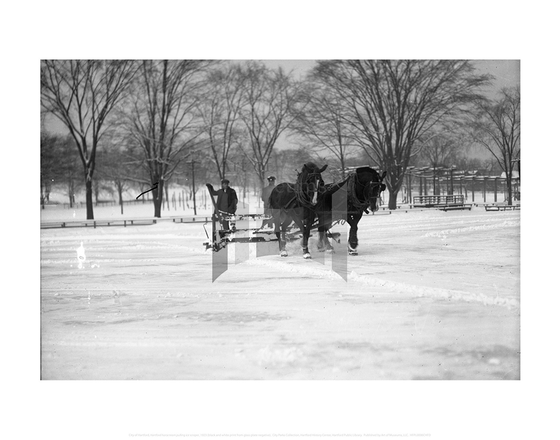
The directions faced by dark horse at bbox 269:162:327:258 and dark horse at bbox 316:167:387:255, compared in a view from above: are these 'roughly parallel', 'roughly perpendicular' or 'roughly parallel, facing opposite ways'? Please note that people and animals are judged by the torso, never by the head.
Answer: roughly parallel

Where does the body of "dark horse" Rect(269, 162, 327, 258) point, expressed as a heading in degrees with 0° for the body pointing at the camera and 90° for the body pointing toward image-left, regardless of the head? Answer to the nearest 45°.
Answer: approximately 315°

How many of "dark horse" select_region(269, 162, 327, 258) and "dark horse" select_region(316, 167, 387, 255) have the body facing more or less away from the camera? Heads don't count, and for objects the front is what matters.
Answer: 0

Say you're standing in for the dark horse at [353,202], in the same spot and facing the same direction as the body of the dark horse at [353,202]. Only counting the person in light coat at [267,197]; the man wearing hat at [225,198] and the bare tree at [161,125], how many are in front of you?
0

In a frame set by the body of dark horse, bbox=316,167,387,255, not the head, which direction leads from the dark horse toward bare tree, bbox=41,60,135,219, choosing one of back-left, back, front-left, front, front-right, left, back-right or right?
back-right

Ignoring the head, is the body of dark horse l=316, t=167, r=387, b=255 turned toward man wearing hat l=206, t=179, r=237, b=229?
no

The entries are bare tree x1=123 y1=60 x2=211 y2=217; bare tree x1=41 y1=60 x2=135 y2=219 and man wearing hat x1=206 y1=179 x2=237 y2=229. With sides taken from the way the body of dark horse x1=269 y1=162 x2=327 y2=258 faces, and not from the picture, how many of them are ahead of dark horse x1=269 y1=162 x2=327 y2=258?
0

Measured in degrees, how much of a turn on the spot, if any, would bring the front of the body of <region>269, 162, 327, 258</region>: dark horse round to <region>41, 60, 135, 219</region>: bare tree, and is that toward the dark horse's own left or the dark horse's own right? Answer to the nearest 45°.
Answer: approximately 135° to the dark horse's own right

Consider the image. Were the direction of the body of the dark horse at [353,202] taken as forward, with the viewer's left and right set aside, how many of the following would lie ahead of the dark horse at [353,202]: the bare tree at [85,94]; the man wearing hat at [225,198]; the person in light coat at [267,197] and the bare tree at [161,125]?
0

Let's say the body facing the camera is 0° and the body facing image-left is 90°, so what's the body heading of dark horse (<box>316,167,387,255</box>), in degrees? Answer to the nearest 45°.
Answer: approximately 315°

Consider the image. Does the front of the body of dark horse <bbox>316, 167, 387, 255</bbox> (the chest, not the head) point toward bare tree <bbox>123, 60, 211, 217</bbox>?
no
